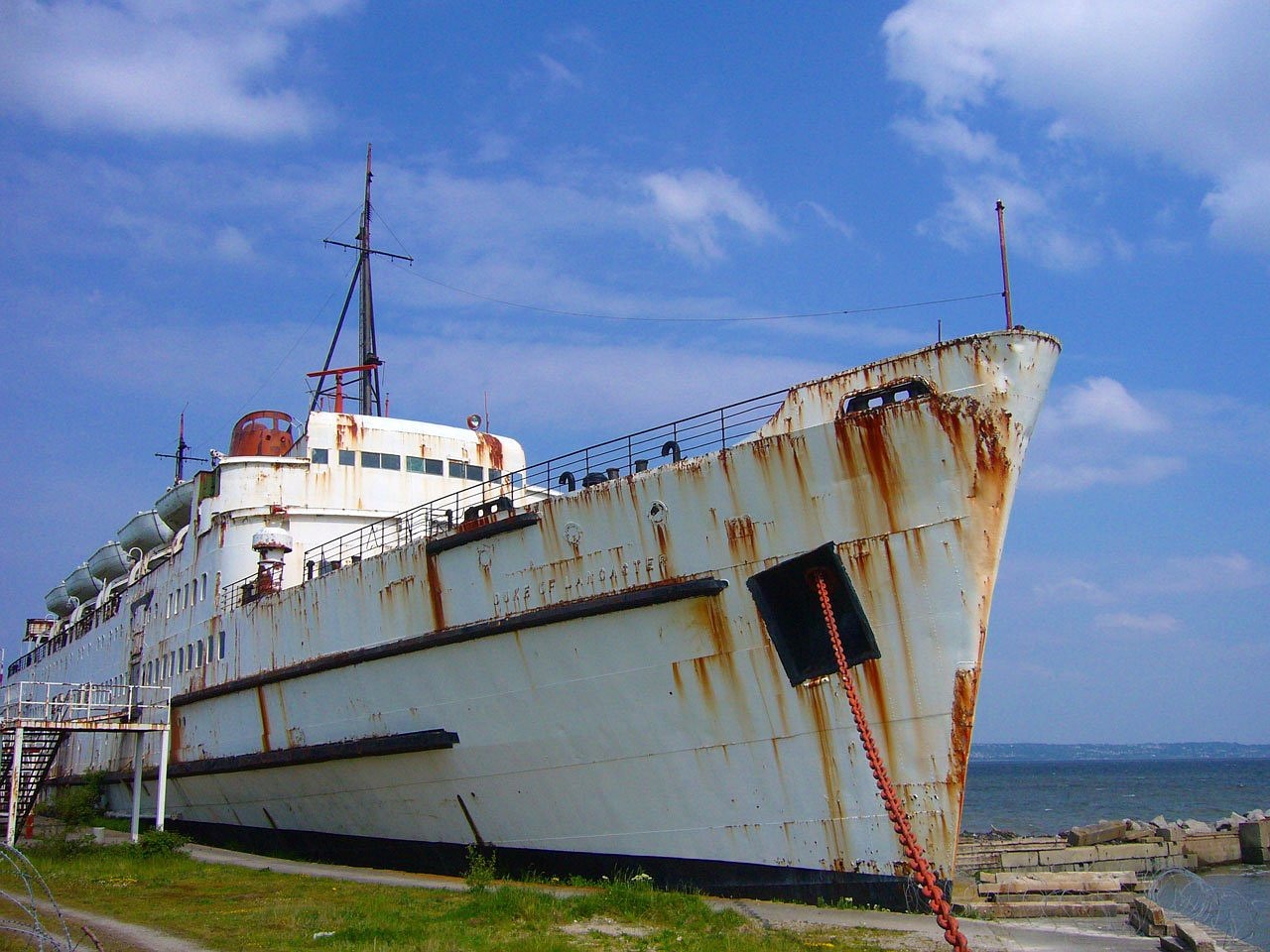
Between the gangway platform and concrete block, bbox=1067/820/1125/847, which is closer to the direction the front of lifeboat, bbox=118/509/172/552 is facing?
the concrete block

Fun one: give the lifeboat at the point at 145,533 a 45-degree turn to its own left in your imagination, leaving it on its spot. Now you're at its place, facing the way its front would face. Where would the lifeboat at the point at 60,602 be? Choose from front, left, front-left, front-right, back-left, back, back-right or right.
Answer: left

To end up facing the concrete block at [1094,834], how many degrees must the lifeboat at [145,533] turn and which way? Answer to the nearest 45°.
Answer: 0° — it already faces it

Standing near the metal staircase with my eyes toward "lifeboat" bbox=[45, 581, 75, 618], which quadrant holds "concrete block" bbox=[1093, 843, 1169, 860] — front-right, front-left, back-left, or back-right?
back-right

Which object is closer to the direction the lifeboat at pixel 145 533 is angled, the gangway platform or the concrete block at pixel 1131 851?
the concrete block

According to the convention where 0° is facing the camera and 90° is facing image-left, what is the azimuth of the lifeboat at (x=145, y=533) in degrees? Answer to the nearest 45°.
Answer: approximately 315°

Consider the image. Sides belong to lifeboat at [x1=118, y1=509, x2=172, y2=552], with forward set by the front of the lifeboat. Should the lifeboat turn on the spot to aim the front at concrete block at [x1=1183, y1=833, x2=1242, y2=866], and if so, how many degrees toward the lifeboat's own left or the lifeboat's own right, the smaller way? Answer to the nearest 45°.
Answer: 0° — it already faces it

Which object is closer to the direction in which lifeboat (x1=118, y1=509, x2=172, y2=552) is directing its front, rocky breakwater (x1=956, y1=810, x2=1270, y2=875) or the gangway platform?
the rocky breakwater

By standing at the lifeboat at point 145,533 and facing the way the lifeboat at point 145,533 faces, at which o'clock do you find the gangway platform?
The gangway platform is roughly at 2 o'clock from the lifeboat.

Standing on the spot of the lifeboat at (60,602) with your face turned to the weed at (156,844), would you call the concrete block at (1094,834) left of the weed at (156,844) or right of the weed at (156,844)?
left

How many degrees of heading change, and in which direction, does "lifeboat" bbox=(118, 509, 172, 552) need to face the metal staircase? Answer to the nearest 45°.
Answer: approximately 45° to its right
